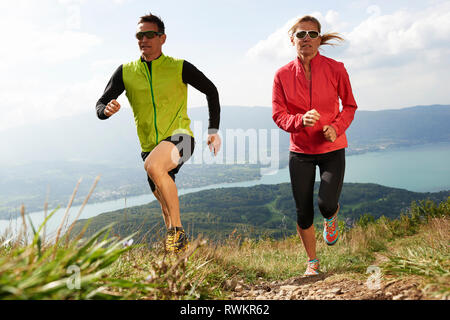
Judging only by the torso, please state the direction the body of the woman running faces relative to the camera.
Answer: toward the camera

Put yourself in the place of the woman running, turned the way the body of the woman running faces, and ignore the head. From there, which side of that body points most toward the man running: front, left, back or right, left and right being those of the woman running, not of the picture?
right

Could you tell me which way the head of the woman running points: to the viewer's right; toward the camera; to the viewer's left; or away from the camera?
toward the camera
